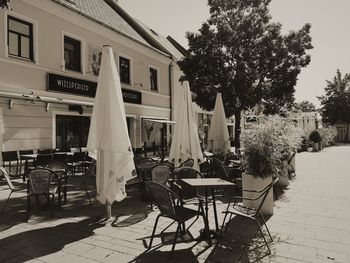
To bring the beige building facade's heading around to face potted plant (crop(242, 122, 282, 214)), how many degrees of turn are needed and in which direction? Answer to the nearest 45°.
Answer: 0° — it already faces it

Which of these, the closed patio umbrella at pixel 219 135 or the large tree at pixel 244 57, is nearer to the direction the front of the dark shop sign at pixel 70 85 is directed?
the closed patio umbrella

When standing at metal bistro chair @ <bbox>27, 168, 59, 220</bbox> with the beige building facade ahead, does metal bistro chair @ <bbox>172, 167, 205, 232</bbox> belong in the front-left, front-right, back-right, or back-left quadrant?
back-right

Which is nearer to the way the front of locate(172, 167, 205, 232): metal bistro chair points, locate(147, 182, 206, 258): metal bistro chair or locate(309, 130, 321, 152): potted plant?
the metal bistro chair

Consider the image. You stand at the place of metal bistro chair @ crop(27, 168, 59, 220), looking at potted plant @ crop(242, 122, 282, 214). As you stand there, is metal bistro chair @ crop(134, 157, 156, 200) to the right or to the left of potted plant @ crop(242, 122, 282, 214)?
left

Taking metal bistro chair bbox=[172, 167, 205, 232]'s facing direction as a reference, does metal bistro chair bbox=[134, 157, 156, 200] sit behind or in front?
behind

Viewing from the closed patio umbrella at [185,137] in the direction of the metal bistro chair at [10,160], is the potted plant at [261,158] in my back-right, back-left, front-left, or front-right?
back-left

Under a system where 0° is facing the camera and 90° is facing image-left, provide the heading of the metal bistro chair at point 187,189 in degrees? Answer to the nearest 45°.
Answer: approximately 315°
